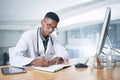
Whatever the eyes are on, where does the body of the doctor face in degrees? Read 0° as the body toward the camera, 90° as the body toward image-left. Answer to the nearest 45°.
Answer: approximately 315°
